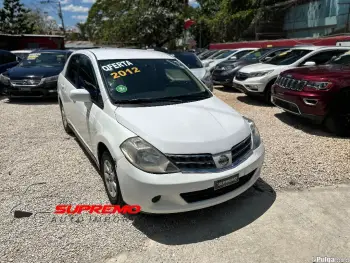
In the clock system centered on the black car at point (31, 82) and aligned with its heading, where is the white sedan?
The white sedan is roughly at 10 o'clock from the black car.

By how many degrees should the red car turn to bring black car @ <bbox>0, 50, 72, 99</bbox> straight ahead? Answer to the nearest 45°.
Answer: approximately 45° to its right

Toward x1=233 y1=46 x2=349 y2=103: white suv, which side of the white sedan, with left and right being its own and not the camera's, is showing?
left

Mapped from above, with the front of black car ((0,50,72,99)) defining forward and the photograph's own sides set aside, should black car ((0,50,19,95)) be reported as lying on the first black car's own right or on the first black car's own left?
on the first black car's own right

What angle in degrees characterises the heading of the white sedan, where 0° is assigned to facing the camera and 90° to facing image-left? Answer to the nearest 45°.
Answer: approximately 315°

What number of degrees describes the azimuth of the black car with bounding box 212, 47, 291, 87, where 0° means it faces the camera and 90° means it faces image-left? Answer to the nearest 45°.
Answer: approximately 45°

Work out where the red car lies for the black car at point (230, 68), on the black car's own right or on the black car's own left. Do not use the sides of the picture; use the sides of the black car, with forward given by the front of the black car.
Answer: on the black car's own left

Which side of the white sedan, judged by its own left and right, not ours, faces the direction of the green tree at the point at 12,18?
back
